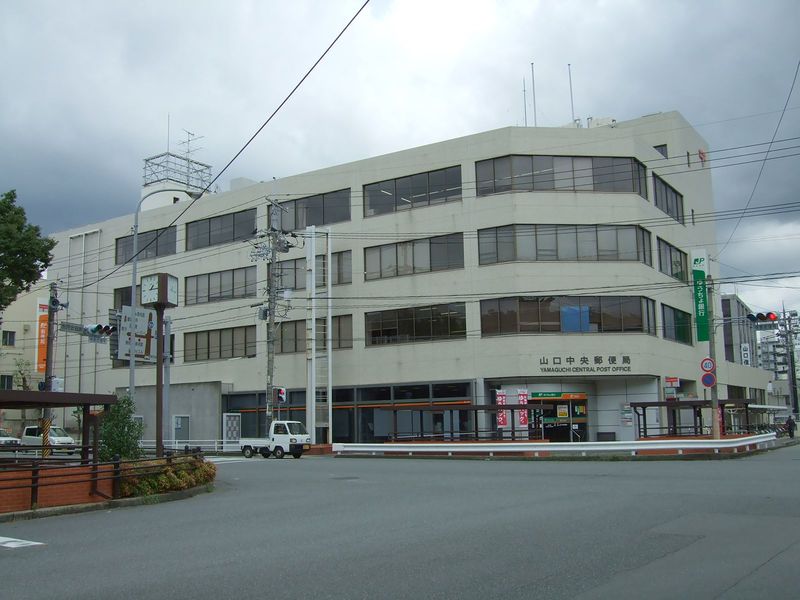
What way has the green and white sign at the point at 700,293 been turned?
toward the camera

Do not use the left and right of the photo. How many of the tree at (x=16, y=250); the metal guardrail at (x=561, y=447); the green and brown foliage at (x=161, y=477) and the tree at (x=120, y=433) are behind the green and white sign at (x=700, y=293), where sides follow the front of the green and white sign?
0

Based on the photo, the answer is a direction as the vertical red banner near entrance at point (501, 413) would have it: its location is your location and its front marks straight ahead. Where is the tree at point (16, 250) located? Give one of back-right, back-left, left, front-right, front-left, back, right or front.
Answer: front-right

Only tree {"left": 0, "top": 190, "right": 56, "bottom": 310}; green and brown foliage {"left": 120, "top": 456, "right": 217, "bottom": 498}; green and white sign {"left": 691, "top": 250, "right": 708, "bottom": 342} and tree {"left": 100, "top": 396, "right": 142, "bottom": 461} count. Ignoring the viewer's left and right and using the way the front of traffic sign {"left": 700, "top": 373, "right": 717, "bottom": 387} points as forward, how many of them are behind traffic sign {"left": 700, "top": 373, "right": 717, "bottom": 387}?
1

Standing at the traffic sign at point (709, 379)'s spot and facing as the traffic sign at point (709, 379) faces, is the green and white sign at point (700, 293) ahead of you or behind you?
behind

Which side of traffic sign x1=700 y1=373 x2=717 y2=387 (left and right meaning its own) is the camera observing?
front

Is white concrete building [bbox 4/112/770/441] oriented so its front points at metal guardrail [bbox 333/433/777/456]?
yes

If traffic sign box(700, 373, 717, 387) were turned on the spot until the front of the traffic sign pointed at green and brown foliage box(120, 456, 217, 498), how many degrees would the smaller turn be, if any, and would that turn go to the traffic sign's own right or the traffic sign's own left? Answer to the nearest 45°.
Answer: approximately 45° to the traffic sign's own right

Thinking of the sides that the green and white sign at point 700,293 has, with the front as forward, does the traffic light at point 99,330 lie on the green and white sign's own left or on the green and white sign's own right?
on the green and white sign's own right

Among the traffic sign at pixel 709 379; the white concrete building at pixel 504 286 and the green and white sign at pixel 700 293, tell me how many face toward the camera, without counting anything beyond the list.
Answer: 3

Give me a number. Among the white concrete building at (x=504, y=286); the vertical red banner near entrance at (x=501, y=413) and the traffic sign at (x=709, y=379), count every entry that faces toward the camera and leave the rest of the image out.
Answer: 3

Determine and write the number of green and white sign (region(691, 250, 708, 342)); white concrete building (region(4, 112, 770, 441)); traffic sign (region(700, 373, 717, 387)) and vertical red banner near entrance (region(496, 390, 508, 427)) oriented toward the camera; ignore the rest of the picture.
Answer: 4

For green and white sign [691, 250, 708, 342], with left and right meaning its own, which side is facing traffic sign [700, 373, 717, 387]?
front

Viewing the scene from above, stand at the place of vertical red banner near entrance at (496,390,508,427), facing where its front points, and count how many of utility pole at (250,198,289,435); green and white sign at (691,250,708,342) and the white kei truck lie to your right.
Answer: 2

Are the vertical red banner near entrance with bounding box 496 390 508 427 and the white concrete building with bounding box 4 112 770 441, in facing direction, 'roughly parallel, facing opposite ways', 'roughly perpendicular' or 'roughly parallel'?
roughly parallel
